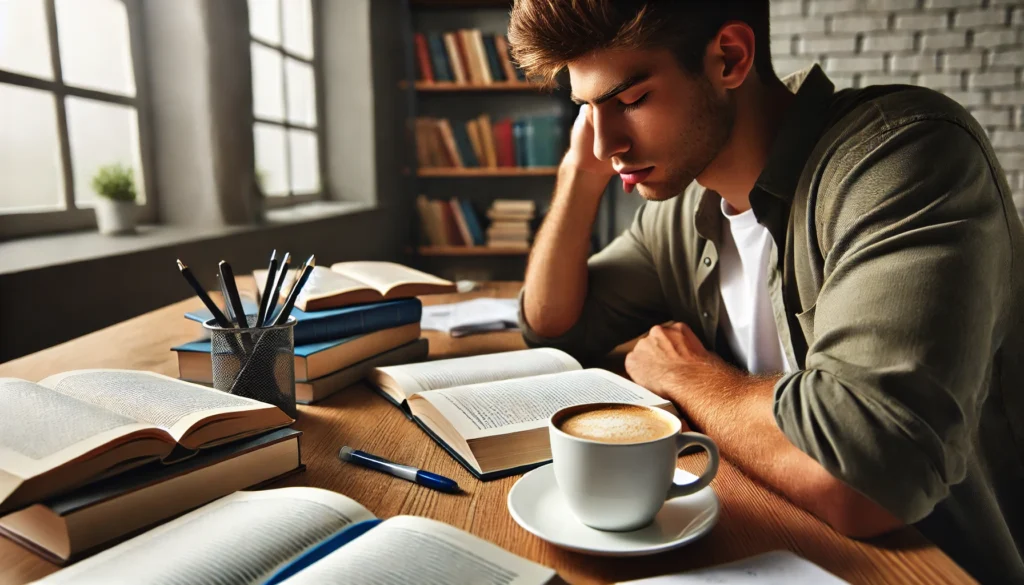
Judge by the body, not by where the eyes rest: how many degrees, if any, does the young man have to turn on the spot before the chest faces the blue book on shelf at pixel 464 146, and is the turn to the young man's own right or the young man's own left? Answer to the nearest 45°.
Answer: approximately 90° to the young man's own right

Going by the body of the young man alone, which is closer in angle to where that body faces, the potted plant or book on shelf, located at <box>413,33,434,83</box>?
the potted plant

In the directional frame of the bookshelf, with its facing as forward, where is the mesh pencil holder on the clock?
The mesh pencil holder is roughly at 12 o'clock from the bookshelf.

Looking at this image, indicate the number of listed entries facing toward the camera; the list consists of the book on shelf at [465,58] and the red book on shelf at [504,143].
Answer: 2

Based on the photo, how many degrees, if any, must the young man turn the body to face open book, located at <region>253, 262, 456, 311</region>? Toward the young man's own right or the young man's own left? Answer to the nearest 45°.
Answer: approximately 45° to the young man's own right

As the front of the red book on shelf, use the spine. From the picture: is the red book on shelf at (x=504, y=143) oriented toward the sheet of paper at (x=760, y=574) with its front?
yes

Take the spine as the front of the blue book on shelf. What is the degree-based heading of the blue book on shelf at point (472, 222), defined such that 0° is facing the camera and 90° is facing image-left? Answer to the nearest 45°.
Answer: approximately 0°
